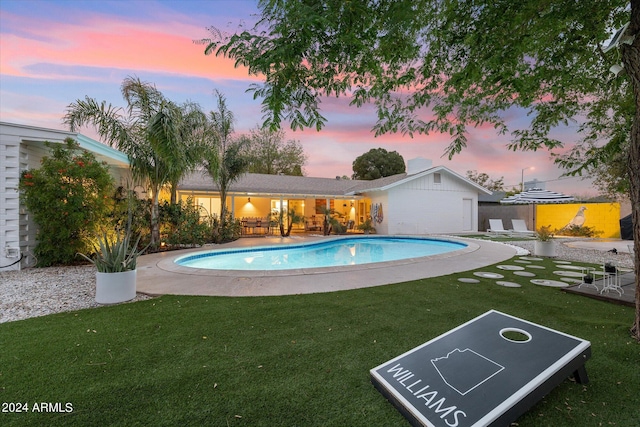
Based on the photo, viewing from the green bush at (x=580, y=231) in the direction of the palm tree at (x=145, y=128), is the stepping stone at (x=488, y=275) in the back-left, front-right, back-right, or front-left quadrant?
front-left

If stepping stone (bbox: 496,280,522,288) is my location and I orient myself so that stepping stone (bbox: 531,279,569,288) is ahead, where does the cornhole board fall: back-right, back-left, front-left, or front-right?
back-right

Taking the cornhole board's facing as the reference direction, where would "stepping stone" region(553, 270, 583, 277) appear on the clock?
The stepping stone is roughly at 5 o'clock from the cornhole board.

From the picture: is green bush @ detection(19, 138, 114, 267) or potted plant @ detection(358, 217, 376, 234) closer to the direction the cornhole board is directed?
the green bush

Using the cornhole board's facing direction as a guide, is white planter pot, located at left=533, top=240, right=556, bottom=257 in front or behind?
behind

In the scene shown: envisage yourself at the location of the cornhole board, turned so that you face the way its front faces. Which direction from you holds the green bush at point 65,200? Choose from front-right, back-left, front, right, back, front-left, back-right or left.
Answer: front-right

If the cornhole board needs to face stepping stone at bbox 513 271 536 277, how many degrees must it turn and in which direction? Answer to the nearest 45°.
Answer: approximately 135° to its right

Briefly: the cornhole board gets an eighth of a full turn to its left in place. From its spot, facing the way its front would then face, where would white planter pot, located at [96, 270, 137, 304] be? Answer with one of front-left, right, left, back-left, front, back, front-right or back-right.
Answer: right

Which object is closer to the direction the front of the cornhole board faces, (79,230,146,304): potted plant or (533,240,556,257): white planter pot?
the potted plant

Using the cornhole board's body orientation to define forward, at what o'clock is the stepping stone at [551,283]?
The stepping stone is roughly at 5 o'clock from the cornhole board.

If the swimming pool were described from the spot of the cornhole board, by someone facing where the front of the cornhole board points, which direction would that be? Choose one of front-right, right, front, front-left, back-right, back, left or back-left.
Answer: right

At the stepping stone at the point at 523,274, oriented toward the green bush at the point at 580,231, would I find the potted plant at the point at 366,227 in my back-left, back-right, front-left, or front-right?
front-left

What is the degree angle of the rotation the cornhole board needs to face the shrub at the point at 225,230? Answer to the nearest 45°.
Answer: approximately 90° to its right

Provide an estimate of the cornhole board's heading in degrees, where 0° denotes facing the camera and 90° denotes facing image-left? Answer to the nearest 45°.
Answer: approximately 45°

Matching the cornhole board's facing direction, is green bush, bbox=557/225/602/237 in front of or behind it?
behind
